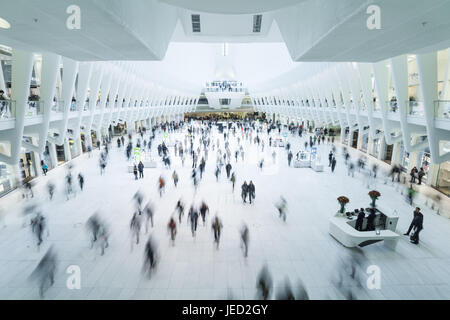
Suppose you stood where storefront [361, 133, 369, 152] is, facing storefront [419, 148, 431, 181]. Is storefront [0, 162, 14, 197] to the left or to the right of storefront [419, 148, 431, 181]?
right

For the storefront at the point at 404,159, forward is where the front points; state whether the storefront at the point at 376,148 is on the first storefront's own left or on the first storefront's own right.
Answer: on the first storefront's own right

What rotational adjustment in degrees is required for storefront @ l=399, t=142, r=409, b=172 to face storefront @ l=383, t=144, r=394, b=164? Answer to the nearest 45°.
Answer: approximately 90° to its right

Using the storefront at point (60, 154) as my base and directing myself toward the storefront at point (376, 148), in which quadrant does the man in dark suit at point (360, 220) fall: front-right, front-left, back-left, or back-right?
front-right

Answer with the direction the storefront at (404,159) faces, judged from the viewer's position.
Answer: facing to the left of the viewer

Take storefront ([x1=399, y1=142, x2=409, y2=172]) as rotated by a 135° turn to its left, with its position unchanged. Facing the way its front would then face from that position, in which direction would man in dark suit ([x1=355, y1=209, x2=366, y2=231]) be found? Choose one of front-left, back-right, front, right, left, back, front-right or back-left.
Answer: front-right

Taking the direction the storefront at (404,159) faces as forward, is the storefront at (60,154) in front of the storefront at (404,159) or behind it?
in front

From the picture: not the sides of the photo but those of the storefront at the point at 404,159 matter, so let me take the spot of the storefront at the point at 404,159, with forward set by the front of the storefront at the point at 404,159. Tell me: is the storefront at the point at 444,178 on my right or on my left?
on my left

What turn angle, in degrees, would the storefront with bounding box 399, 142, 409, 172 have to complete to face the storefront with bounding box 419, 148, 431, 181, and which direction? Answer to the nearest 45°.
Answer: approximately 90° to its left

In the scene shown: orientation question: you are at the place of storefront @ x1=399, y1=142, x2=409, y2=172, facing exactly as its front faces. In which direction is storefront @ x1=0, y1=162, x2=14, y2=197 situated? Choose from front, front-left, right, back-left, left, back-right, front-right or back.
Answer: front-left

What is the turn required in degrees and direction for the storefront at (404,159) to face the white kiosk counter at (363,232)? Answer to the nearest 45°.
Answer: approximately 90° to its left

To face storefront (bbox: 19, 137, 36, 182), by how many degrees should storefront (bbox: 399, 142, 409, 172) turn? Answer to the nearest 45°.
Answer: approximately 45° to its left
